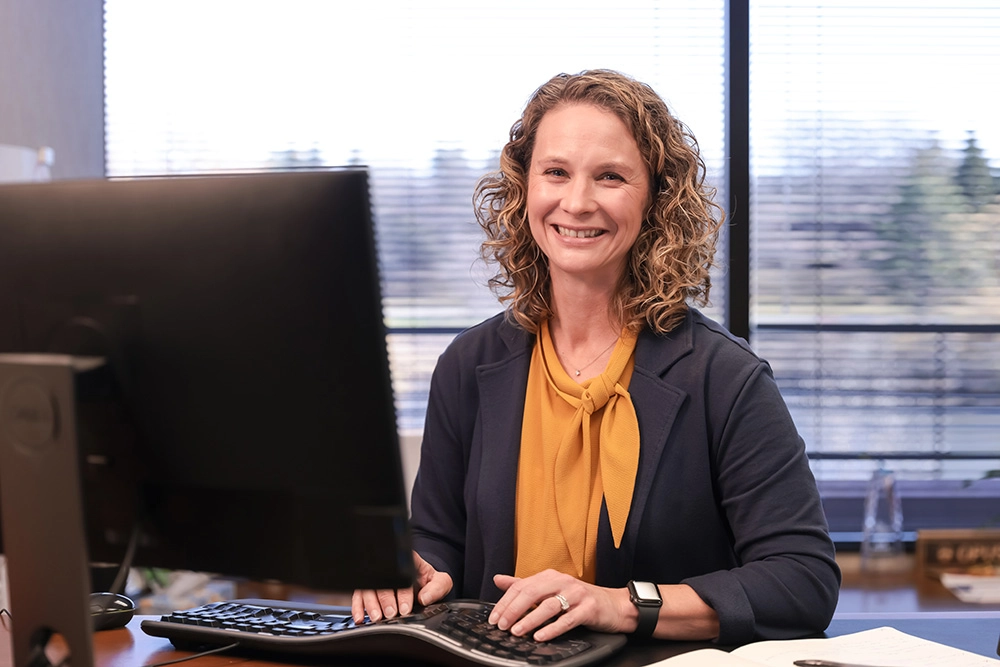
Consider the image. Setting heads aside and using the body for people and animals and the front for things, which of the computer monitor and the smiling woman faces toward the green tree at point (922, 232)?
the computer monitor

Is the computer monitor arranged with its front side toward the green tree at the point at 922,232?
yes

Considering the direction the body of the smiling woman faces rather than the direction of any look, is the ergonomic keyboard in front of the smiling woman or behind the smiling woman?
in front

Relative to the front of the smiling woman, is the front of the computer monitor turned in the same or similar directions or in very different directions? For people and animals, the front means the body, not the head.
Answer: very different directions

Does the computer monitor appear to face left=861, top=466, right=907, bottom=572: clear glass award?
yes

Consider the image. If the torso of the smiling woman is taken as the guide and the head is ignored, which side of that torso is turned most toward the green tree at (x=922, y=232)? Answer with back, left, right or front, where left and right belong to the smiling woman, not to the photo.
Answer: back

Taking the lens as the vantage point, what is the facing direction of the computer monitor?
facing away from the viewer and to the right of the viewer

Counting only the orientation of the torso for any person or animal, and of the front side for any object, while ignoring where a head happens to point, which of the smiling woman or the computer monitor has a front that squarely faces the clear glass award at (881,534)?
the computer monitor

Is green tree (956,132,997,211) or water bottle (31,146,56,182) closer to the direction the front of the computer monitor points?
the green tree

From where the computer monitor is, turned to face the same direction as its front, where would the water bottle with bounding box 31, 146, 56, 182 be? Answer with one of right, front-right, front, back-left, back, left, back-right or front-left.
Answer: front-left

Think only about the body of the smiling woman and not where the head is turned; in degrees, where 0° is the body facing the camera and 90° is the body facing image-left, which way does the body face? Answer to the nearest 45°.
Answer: approximately 45°

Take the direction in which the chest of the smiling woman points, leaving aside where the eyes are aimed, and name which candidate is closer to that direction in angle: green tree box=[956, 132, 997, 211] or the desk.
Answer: the desk
